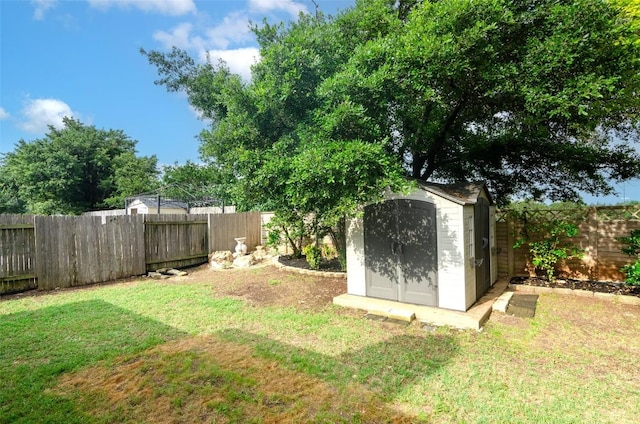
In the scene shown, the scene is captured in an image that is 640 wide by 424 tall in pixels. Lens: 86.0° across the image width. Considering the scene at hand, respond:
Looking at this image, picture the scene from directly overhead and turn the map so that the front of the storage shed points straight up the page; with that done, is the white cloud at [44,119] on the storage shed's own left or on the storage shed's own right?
on the storage shed's own right

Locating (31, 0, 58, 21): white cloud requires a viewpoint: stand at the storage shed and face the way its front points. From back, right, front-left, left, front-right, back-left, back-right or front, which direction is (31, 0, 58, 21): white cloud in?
right

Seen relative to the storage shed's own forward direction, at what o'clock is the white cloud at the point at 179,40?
The white cloud is roughly at 4 o'clock from the storage shed.

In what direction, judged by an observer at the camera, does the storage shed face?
facing the viewer

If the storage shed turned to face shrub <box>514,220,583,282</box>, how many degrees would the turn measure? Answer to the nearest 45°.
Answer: approximately 135° to its left

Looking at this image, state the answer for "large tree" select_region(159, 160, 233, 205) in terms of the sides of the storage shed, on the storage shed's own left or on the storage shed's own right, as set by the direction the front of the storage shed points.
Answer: on the storage shed's own right

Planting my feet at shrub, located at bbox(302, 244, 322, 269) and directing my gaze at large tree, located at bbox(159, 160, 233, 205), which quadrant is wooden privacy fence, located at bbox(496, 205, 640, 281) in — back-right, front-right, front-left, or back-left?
back-right

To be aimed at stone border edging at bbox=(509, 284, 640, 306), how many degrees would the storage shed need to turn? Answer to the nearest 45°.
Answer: approximately 135° to its left

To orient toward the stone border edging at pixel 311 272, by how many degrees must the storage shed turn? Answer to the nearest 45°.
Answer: approximately 135° to its right

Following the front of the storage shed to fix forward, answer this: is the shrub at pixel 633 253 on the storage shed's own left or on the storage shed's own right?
on the storage shed's own left
